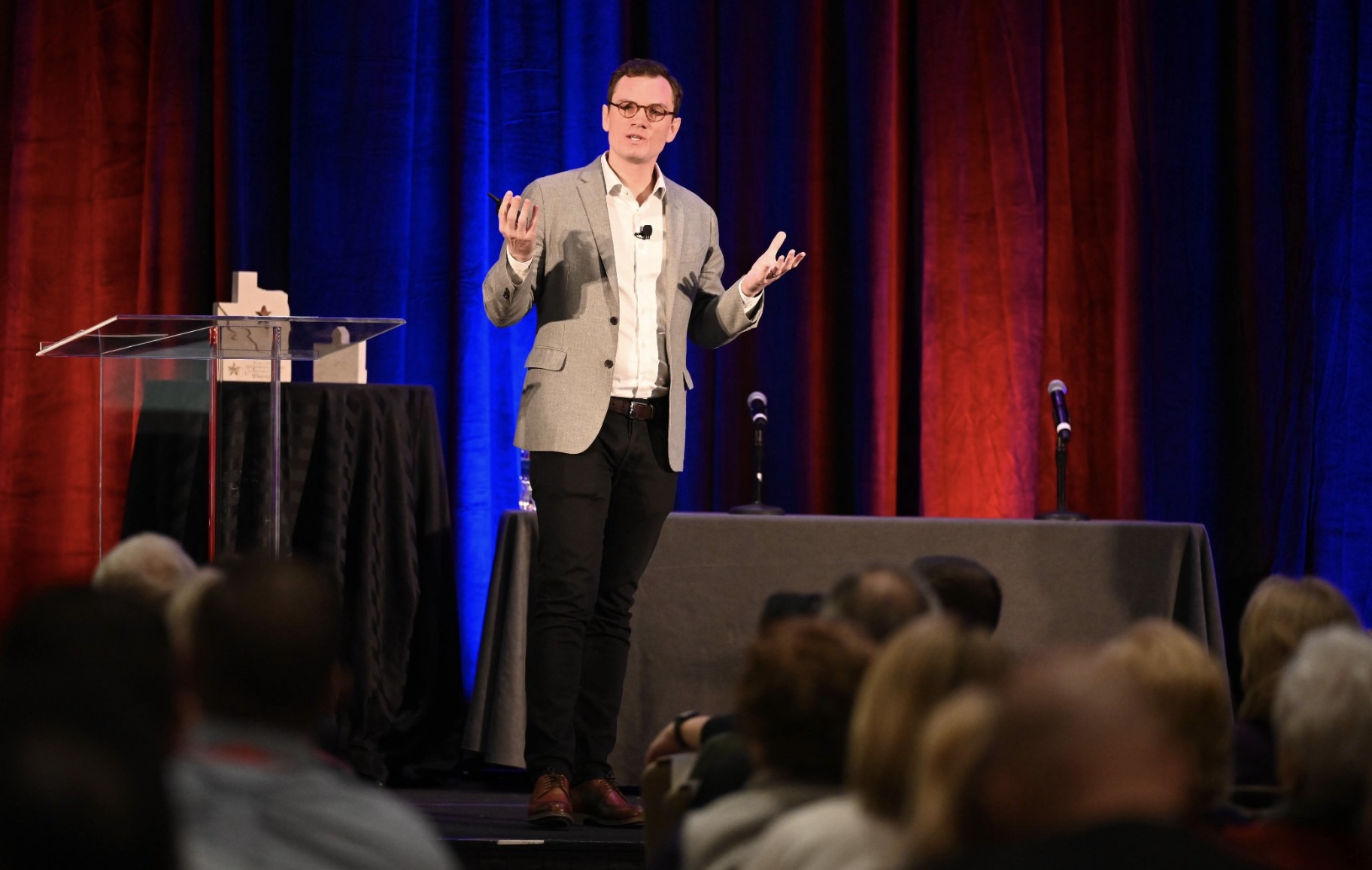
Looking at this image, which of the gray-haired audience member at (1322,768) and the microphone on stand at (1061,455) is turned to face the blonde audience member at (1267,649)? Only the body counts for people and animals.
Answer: the gray-haired audience member

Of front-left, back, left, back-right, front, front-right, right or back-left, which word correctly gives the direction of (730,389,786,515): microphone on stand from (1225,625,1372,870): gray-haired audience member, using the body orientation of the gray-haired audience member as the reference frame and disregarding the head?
front-left

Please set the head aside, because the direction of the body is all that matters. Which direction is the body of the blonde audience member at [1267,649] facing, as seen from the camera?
away from the camera

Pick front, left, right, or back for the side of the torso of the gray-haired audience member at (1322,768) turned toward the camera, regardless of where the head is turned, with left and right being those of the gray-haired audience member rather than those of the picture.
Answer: back

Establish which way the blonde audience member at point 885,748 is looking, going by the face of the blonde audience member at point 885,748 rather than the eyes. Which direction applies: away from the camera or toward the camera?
away from the camera

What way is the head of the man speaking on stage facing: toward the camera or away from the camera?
toward the camera

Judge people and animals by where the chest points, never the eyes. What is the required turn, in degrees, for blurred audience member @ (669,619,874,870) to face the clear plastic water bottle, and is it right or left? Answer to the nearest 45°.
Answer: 0° — they already face it

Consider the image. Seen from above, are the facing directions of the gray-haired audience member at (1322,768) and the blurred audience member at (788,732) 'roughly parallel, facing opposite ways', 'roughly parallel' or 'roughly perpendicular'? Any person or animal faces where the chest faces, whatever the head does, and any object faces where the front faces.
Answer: roughly parallel

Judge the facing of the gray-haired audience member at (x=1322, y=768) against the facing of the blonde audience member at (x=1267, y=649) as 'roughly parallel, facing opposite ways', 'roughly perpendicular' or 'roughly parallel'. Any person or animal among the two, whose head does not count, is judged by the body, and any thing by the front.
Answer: roughly parallel

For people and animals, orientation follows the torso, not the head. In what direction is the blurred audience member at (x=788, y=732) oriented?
away from the camera
